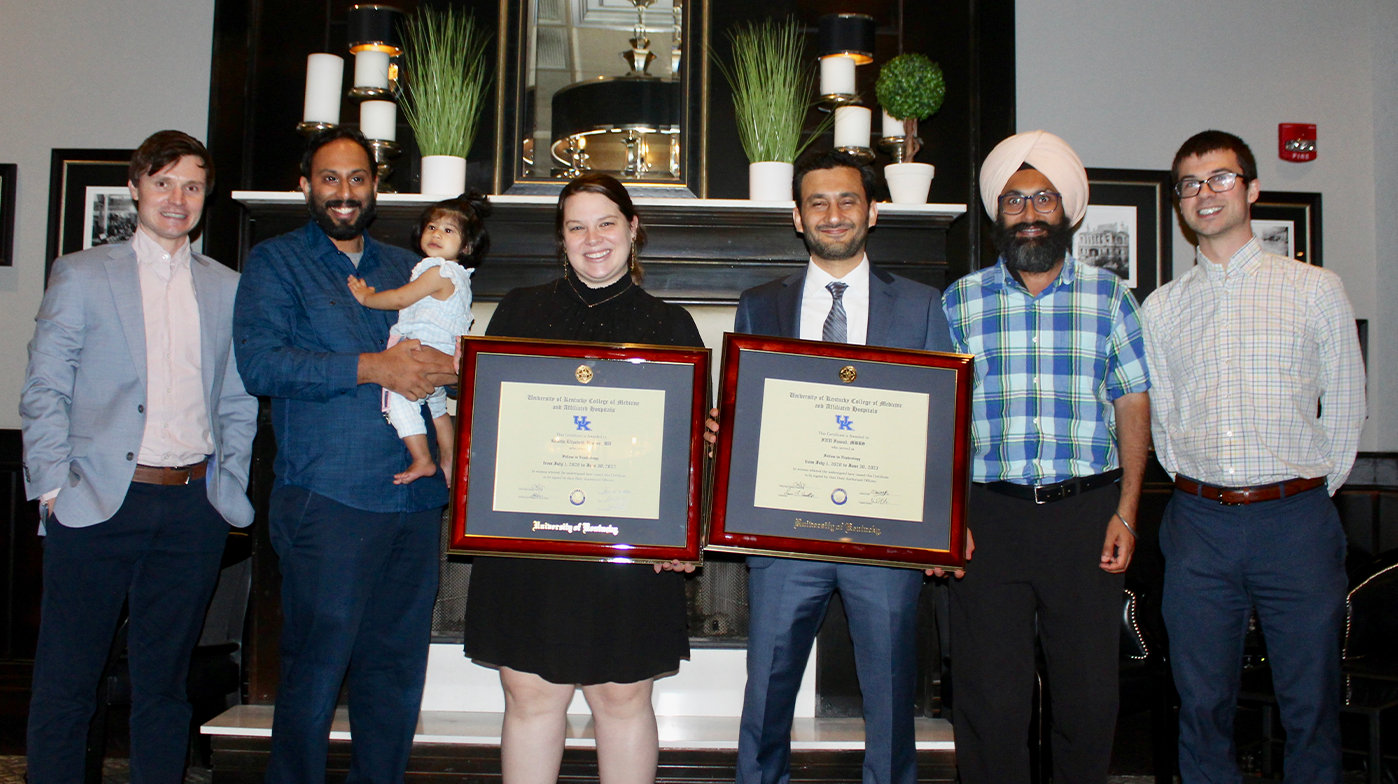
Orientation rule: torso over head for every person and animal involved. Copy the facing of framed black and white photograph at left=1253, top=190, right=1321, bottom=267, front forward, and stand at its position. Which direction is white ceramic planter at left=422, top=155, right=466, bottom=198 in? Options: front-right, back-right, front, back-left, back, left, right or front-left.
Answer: front-right

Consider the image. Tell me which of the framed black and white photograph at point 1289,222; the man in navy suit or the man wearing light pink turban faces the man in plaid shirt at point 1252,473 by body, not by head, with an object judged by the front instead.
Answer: the framed black and white photograph

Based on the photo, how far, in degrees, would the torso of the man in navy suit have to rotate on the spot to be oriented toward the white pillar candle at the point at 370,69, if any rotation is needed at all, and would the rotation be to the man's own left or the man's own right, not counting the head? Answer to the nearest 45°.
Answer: approximately 90° to the man's own right

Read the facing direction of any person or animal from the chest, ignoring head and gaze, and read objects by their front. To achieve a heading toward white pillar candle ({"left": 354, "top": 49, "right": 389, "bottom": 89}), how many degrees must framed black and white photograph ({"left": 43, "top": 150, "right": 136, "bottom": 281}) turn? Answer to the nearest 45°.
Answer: approximately 45° to its left

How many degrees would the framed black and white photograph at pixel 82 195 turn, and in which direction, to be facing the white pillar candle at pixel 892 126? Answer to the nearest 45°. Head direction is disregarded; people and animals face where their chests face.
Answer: approximately 45° to its left

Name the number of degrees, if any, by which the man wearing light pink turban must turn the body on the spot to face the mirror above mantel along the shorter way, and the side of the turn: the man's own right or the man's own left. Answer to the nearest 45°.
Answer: approximately 90° to the man's own right

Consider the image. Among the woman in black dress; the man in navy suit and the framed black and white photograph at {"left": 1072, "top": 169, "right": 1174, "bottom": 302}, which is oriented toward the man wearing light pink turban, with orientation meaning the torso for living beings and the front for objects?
the framed black and white photograph

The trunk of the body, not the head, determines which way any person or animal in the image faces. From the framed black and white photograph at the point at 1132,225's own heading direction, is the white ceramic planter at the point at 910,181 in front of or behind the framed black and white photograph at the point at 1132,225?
in front

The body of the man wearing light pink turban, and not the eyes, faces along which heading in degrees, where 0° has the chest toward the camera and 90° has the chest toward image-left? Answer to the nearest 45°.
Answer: approximately 0°

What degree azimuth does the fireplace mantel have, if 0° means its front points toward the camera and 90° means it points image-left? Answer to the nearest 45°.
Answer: approximately 0°
